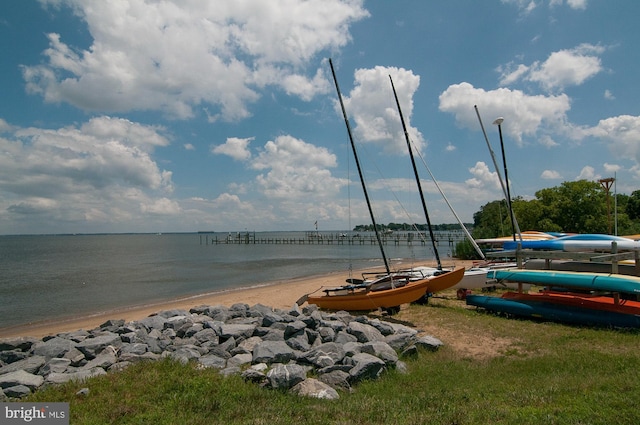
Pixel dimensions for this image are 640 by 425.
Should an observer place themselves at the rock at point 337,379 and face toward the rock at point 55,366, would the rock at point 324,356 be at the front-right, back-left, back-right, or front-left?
front-right

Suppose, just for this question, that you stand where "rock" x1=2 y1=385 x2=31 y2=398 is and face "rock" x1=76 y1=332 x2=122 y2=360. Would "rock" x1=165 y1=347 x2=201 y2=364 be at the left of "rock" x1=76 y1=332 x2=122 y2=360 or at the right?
right
